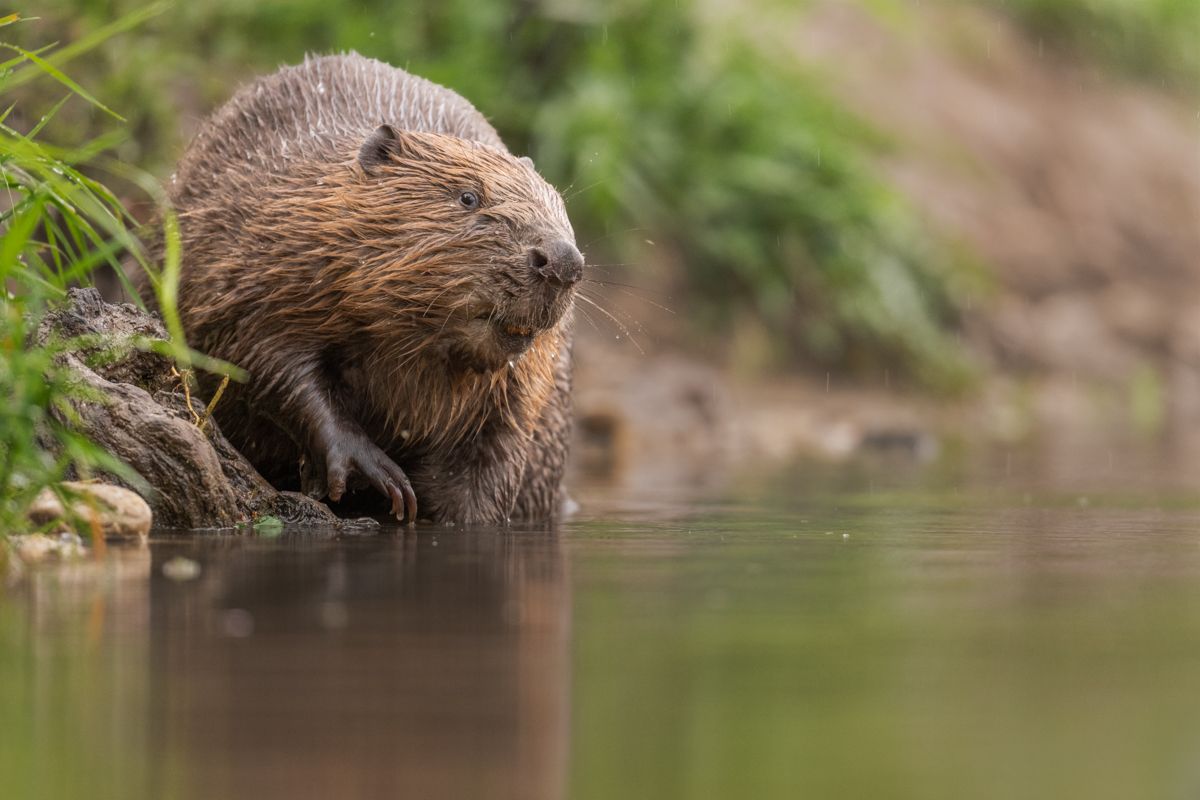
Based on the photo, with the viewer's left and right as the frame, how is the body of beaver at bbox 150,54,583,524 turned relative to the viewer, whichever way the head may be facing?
facing the viewer and to the right of the viewer

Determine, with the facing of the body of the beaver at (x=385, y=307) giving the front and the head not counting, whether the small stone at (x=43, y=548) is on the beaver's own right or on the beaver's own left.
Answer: on the beaver's own right

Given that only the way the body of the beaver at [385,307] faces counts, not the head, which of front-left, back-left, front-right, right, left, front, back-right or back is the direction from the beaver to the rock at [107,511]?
right

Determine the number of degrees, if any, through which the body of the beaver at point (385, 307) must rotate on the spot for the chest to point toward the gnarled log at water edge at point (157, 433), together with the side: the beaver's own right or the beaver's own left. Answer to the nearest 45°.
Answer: approximately 90° to the beaver's own right
